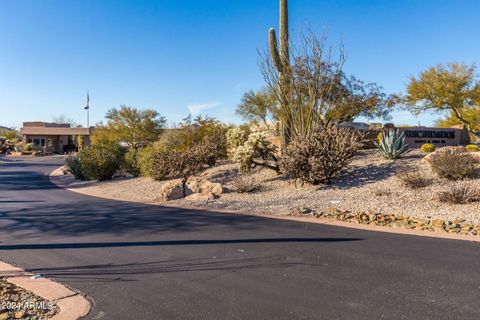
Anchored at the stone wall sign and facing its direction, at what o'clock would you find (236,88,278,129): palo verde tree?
The palo verde tree is roughly at 4 o'clock from the stone wall sign.

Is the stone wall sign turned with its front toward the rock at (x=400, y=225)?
yes

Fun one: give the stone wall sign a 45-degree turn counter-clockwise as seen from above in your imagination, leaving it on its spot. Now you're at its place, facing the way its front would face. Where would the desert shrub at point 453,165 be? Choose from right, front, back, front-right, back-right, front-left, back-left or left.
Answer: front-right

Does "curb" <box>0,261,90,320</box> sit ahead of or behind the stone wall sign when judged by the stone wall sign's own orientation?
ahead

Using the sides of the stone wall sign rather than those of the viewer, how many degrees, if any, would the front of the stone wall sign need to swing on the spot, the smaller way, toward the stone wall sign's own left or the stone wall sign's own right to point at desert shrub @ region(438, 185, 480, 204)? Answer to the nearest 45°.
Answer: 0° — it already faces it

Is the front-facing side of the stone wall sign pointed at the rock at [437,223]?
yes

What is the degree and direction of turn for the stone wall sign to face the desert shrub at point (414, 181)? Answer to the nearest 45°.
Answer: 0° — it already faces it

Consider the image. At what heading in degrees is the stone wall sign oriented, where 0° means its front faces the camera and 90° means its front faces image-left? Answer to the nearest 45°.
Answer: approximately 0°

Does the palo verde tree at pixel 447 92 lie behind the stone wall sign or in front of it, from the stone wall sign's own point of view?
behind

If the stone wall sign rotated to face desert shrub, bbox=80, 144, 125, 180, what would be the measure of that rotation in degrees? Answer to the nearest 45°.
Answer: approximately 45° to its right

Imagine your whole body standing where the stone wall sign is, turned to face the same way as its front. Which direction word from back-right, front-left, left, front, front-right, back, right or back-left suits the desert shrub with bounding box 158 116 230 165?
front-right

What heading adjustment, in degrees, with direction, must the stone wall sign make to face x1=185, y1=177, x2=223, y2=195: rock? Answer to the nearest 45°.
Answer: approximately 45° to its right
